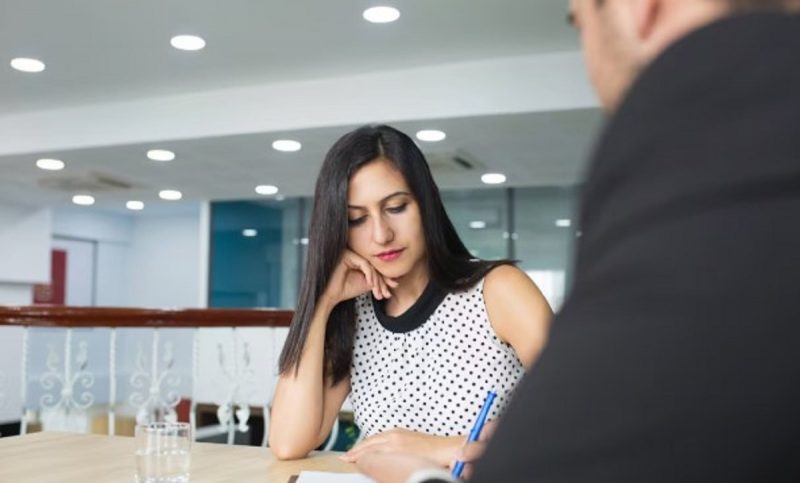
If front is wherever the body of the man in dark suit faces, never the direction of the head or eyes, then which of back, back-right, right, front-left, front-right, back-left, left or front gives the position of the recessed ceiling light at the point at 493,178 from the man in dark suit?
front-right

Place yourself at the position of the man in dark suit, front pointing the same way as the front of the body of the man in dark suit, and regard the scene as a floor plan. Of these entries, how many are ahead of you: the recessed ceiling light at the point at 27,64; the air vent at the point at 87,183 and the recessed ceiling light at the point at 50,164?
3

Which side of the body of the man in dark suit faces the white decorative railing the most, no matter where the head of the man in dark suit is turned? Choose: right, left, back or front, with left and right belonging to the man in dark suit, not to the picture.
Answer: front

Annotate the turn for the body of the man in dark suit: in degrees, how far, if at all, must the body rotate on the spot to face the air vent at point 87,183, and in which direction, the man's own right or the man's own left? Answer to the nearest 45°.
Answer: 0° — they already face it

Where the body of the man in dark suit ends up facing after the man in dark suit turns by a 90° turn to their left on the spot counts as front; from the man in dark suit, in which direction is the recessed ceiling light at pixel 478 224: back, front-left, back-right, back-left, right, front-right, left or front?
back-right

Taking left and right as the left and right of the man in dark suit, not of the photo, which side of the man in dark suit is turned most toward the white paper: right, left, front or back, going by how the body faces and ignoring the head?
front

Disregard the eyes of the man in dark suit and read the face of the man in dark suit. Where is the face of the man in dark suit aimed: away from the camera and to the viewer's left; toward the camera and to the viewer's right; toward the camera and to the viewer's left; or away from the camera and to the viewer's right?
away from the camera and to the viewer's left

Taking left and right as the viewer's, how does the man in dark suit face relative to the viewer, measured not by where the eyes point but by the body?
facing away from the viewer and to the left of the viewer

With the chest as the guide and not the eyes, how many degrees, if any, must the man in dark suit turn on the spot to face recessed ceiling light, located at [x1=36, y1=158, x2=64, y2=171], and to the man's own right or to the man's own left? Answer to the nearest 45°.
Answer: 0° — they already face it

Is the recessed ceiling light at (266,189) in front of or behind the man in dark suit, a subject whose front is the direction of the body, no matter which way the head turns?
in front

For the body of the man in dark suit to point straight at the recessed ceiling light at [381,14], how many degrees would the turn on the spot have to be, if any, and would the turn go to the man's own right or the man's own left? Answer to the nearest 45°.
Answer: approximately 45° to the man's own right

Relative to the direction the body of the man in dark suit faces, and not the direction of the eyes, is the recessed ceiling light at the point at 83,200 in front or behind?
in front

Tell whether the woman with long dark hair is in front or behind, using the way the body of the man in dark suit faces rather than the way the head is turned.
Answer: in front

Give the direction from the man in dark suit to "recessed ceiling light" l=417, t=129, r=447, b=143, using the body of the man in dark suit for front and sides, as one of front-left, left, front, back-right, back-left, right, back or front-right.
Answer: front-right
